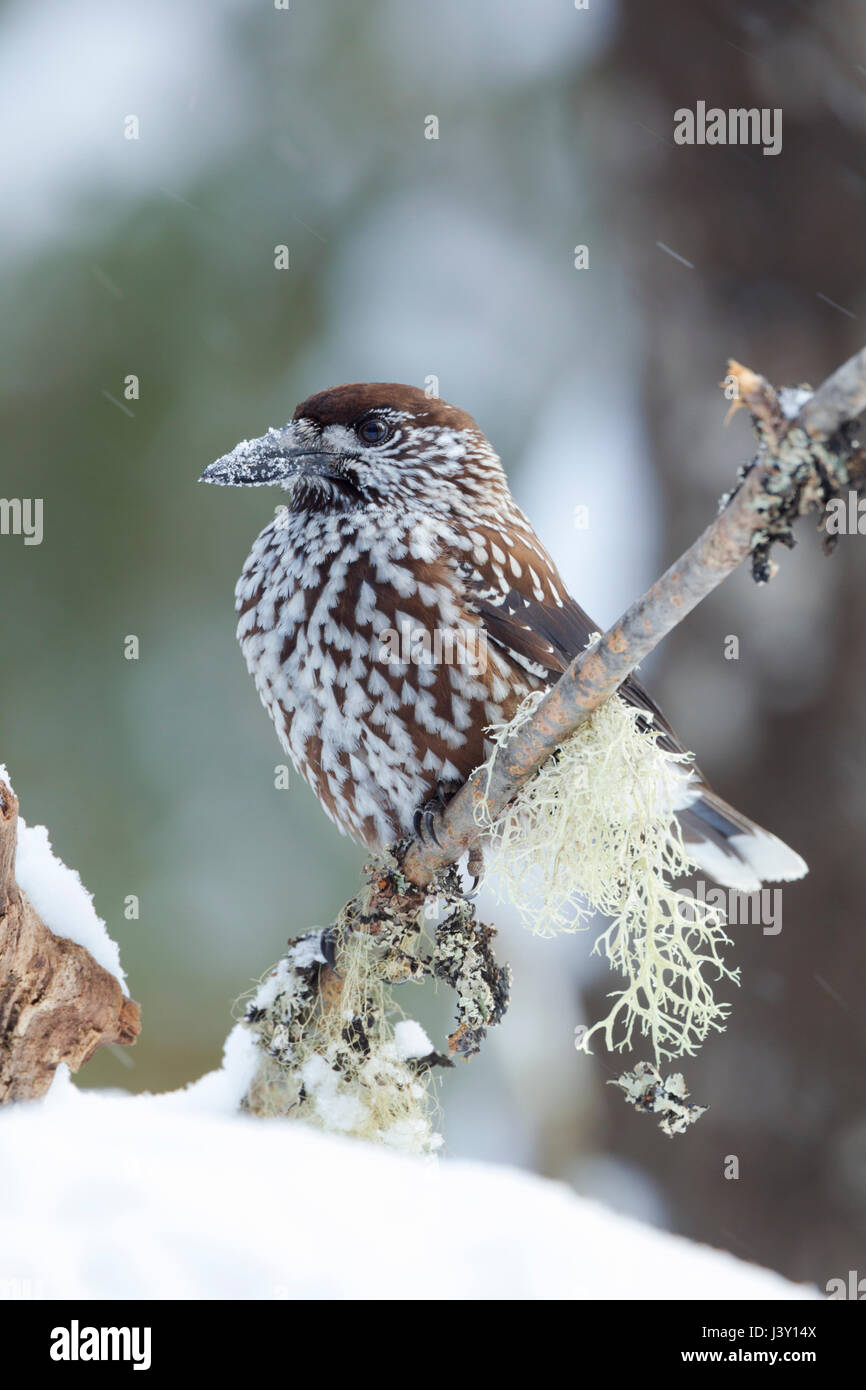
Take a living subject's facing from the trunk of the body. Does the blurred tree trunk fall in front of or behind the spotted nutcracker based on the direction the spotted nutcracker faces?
behind

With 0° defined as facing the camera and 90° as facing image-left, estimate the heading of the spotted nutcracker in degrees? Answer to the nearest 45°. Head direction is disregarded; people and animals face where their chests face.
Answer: approximately 45°
